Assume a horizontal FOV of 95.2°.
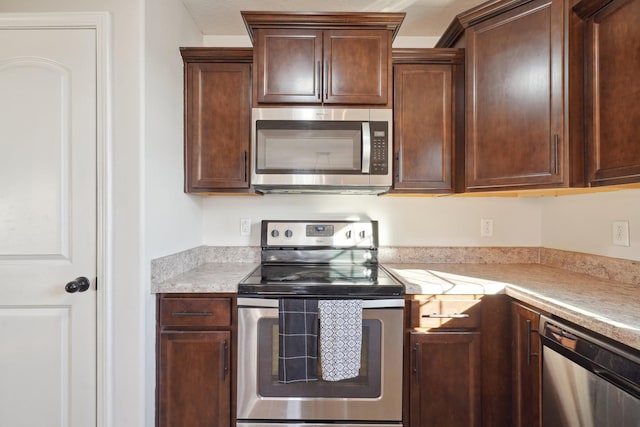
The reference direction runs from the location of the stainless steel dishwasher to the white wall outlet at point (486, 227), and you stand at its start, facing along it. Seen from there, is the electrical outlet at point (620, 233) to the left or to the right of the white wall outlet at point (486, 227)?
right

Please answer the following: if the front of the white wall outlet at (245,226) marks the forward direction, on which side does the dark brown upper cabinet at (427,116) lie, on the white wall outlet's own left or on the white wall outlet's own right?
on the white wall outlet's own left

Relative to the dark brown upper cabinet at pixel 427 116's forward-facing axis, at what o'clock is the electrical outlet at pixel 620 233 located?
The electrical outlet is roughly at 9 o'clock from the dark brown upper cabinet.

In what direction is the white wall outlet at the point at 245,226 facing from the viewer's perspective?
toward the camera

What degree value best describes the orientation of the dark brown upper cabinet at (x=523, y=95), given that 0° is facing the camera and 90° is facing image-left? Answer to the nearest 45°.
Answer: approximately 45°

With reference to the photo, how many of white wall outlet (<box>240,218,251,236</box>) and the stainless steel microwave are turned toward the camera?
2

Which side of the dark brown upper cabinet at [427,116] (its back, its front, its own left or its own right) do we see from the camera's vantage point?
front

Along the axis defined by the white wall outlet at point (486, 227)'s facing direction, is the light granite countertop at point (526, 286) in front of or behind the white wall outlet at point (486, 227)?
in front

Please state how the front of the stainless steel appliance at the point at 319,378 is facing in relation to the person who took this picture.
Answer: facing the viewer

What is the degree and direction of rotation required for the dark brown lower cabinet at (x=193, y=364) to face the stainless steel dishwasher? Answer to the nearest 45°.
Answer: approximately 45° to its left

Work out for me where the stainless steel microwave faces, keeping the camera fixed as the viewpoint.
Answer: facing the viewer

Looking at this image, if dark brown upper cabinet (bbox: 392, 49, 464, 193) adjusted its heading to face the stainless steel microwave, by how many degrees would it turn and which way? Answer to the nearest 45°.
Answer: approximately 45° to its right

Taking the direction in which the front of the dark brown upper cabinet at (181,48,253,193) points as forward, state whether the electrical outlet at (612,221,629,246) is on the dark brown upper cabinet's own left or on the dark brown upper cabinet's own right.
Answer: on the dark brown upper cabinet's own left
